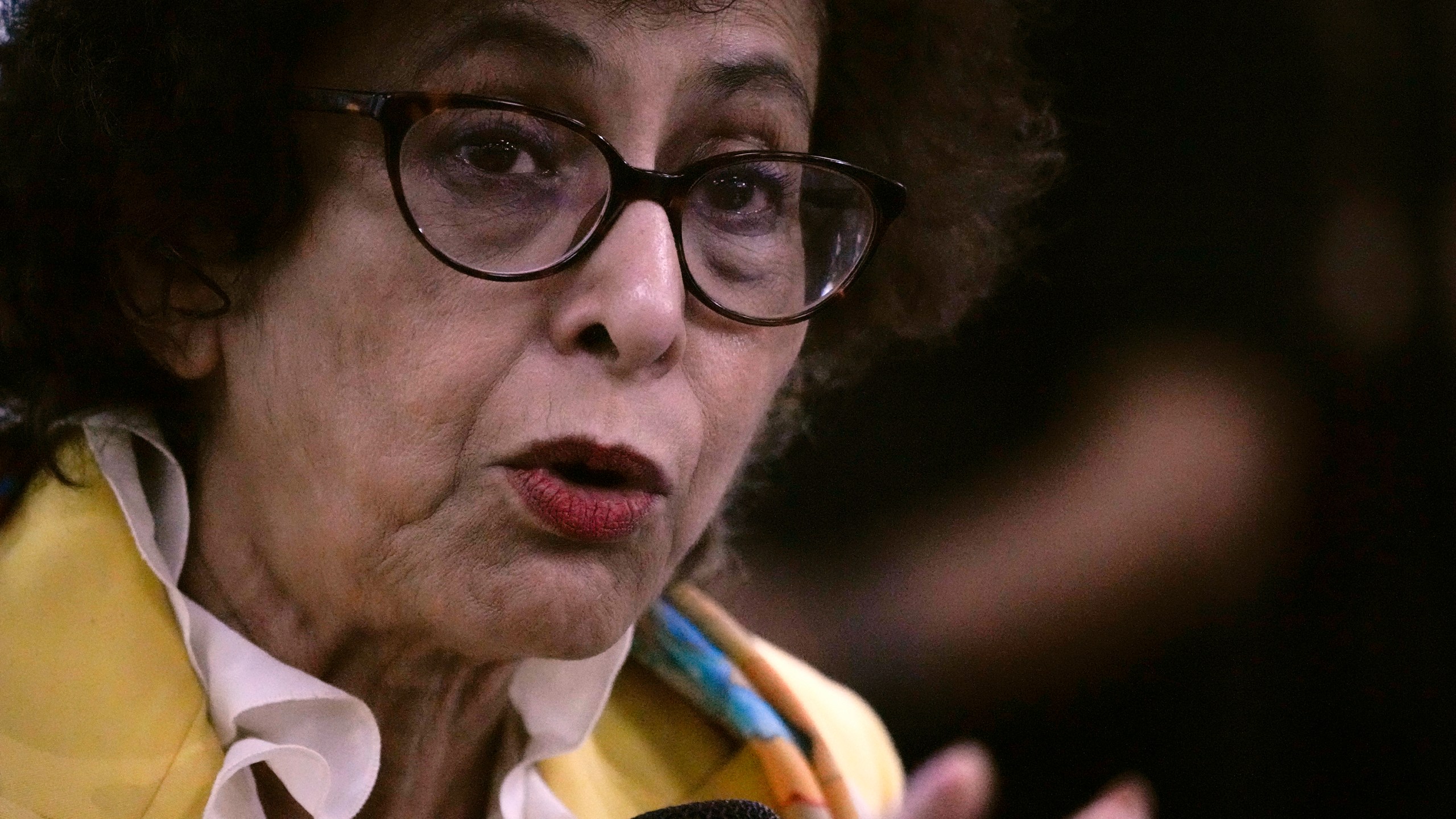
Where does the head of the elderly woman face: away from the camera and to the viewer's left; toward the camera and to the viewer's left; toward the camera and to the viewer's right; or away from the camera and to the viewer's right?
toward the camera and to the viewer's right

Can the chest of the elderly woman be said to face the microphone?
yes

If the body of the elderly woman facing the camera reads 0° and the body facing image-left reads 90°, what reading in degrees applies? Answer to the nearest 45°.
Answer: approximately 315°
